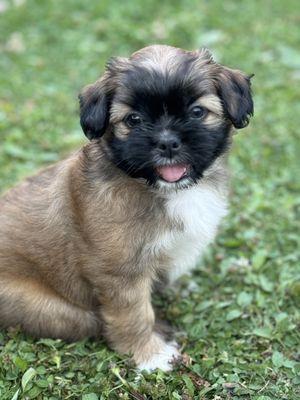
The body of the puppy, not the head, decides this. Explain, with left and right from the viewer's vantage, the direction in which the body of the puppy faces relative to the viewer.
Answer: facing the viewer and to the right of the viewer
